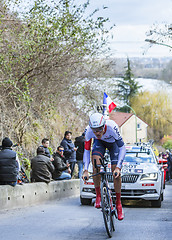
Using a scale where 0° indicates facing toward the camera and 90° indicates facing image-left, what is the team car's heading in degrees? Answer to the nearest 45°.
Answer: approximately 0°

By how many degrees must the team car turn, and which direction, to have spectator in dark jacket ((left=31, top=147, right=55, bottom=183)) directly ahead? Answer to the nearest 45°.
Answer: approximately 90° to its right

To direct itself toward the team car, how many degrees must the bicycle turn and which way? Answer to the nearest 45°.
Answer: approximately 180°

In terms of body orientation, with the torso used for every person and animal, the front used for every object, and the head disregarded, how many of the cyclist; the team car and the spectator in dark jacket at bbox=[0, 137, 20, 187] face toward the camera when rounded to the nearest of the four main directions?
2

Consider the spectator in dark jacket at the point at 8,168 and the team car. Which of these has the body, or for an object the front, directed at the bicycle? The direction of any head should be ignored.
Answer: the team car

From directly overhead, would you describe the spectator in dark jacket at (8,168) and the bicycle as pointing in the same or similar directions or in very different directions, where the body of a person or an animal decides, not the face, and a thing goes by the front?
very different directions

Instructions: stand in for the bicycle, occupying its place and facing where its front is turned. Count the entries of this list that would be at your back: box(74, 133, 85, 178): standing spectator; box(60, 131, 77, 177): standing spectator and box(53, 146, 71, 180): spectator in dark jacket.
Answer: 3
